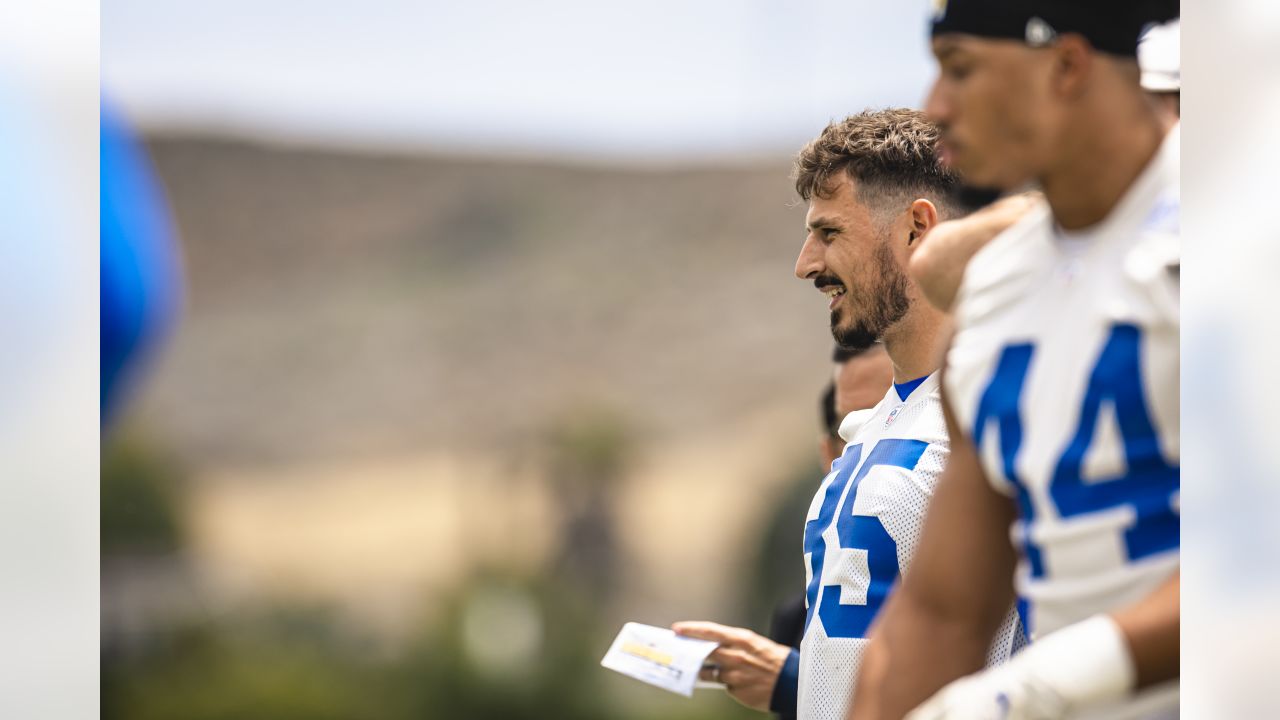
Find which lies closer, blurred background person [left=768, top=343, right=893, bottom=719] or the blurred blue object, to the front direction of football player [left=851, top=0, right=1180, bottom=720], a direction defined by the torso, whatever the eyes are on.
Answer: the blurred blue object

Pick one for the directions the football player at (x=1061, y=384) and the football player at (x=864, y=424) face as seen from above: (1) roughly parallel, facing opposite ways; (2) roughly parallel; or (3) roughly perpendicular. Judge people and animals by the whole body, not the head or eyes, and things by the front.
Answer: roughly parallel

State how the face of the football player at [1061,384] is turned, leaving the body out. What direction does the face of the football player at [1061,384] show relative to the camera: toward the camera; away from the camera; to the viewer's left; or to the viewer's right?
to the viewer's left

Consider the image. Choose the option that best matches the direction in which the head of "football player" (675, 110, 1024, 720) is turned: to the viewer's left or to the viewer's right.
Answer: to the viewer's left

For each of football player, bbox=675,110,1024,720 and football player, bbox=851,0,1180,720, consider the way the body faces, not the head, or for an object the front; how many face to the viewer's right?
0

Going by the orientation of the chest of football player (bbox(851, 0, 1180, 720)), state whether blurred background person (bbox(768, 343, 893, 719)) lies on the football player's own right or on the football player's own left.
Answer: on the football player's own right

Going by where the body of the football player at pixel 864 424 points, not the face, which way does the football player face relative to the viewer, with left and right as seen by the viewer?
facing the viewer and to the left of the viewer

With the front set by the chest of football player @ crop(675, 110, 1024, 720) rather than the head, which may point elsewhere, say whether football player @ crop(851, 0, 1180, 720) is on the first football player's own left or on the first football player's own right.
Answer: on the first football player's own left

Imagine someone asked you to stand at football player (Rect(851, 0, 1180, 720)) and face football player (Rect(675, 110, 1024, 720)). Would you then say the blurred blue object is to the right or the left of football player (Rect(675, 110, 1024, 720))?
left

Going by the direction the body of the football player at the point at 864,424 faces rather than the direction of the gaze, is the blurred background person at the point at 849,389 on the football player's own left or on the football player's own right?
on the football player's own right
